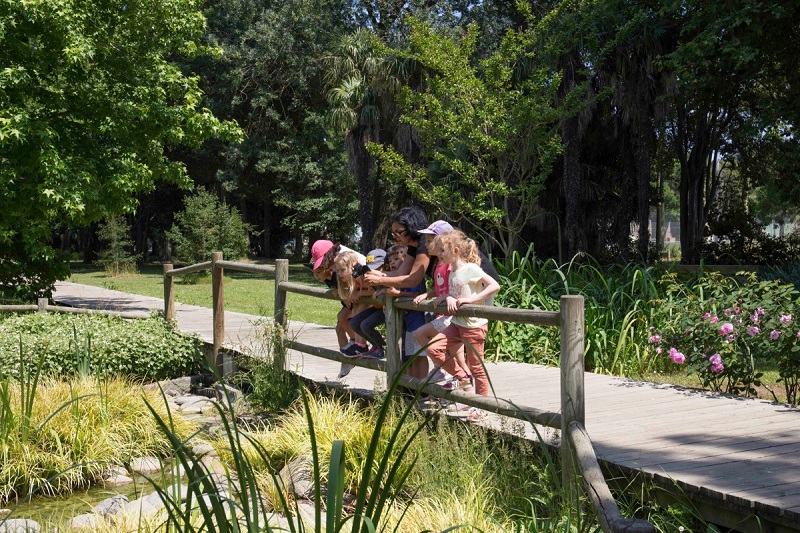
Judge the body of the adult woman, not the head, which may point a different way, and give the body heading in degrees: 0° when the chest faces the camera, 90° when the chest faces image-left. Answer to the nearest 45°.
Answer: approximately 90°

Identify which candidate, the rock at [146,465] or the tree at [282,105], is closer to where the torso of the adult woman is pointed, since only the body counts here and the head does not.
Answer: the rock

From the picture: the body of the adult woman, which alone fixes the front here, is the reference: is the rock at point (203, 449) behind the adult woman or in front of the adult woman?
in front

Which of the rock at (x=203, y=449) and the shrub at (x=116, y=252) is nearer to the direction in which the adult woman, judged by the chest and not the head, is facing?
the rock

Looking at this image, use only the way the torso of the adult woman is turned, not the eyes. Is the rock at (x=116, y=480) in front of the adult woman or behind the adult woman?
in front

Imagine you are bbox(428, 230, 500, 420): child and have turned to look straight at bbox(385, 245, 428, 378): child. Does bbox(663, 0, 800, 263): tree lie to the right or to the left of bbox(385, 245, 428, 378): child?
right

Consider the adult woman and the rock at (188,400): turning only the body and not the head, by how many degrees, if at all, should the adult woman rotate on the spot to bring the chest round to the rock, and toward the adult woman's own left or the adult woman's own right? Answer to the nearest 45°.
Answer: approximately 45° to the adult woman's own right

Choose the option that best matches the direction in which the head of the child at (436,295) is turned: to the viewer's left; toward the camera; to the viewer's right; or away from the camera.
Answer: to the viewer's left
